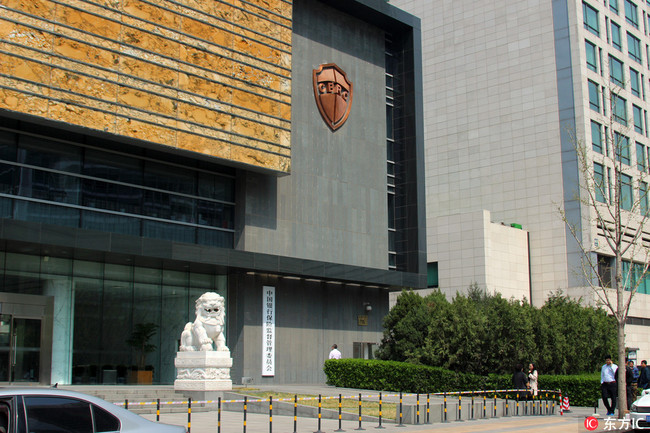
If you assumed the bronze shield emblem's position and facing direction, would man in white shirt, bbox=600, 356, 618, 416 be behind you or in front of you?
in front

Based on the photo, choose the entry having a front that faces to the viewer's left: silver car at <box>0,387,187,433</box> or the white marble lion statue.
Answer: the silver car

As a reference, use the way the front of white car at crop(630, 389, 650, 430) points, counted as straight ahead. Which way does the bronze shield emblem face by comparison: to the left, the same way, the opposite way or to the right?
to the left

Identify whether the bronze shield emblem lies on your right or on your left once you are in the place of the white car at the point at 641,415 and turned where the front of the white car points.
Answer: on your right

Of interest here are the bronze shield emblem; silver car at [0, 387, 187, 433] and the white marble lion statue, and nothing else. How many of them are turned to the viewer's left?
1

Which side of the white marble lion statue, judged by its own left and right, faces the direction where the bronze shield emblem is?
left

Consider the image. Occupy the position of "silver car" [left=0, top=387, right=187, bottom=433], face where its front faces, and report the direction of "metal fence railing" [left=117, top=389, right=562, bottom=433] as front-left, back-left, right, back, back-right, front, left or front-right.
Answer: back-right

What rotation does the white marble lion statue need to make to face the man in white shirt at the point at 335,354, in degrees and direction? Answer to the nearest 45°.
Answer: approximately 90° to its left

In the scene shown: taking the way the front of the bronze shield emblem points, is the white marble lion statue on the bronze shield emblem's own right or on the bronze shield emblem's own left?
on the bronze shield emblem's own right

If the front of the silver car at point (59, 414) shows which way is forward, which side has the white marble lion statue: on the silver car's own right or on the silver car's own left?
on the silver car's own right

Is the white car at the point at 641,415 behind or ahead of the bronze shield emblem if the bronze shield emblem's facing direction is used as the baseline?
ahead
